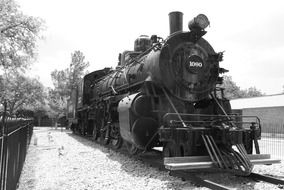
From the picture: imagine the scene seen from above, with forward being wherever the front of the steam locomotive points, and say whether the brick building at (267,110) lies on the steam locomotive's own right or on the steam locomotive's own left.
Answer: on the steam locomotive's own left

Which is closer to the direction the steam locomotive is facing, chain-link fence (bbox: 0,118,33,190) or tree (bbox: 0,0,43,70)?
the chain-link fence

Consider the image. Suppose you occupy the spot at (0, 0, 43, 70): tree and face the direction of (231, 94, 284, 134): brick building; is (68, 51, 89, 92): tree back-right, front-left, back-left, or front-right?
front-left

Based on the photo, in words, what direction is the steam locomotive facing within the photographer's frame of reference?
facing the viewer and to the right of the viewer

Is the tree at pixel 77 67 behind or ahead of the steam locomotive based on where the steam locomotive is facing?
behind

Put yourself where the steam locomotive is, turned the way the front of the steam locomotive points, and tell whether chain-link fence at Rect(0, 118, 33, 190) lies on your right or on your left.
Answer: on your right

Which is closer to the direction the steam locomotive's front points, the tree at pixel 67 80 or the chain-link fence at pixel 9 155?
the chain-link fence

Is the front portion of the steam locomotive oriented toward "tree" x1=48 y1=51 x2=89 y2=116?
no
